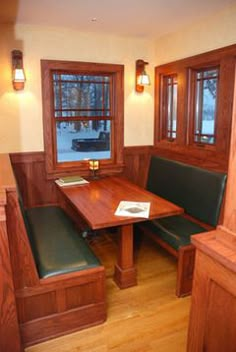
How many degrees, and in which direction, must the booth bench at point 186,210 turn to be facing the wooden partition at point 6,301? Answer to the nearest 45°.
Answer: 0° — it already faces it

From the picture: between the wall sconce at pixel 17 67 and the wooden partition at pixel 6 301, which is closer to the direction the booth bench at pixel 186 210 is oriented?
the wooden partition

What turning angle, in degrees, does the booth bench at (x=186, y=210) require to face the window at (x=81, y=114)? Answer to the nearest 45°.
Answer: approximately 90° to its right

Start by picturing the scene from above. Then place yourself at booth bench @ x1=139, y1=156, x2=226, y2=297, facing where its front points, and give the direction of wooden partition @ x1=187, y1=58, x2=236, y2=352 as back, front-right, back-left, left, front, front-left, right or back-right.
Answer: front-left

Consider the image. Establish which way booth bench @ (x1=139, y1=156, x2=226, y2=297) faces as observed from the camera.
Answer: facing the viewer and to the left of the viewer

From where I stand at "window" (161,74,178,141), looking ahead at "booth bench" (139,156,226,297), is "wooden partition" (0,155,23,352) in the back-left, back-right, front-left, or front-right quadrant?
front-right

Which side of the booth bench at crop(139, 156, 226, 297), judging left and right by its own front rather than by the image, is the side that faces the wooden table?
front

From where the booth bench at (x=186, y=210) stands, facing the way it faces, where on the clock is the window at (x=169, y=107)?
The window is roughly at 4 o'clock from the booth bench.
